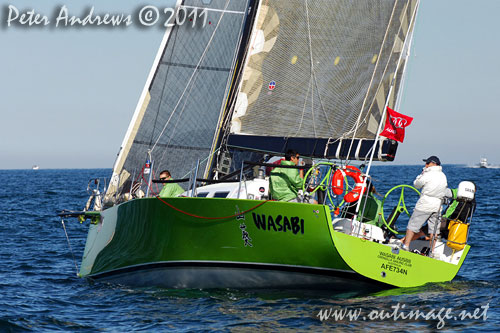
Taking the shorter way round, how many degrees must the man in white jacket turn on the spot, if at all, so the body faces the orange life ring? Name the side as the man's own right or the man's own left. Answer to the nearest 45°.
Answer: approximately 45° to the man's own left

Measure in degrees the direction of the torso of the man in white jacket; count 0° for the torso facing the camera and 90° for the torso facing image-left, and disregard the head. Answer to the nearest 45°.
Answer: approximately 135°

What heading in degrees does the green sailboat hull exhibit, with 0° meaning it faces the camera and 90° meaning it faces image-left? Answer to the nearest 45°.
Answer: approximately 135°

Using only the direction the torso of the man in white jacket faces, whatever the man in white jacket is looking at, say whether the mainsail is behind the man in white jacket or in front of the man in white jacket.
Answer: in front
